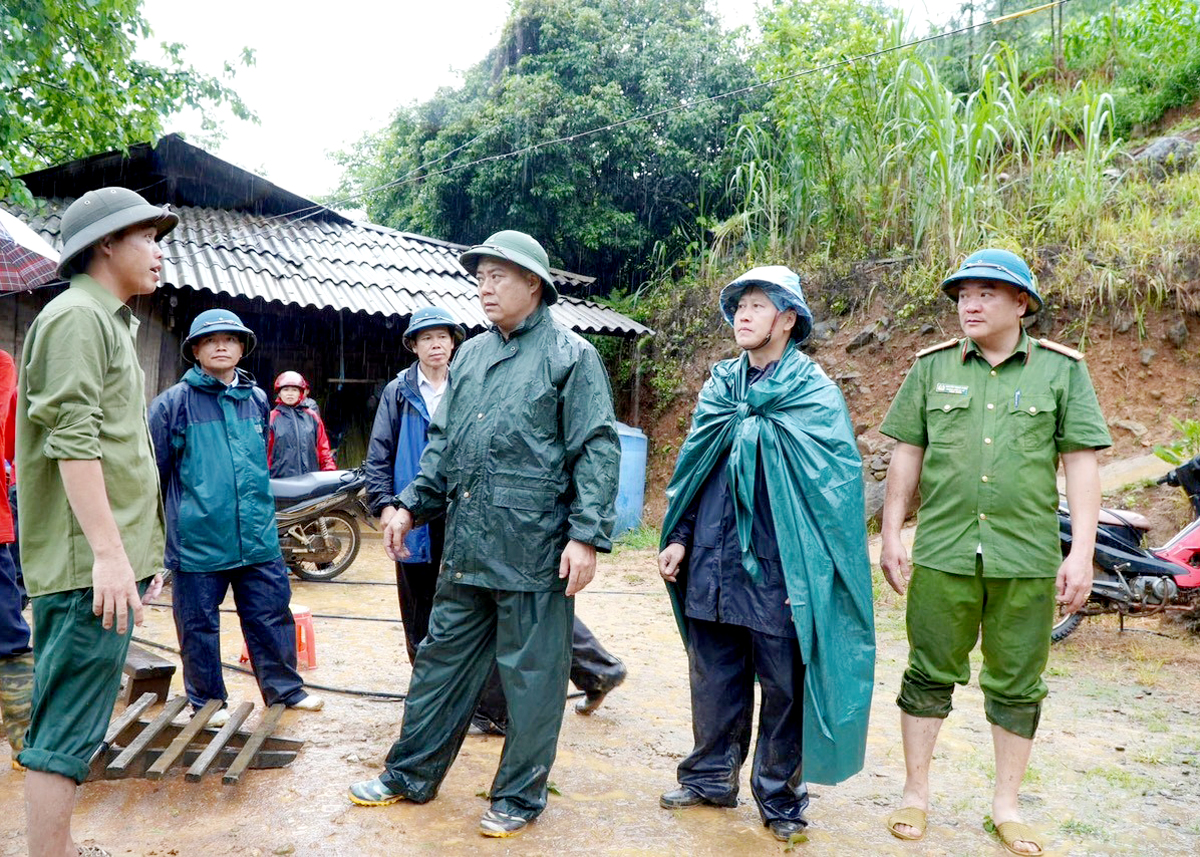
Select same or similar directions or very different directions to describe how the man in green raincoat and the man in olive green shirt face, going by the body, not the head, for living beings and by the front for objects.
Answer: very different directions

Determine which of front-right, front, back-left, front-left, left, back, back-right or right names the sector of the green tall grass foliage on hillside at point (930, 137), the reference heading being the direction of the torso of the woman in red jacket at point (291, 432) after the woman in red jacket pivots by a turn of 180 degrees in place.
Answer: right

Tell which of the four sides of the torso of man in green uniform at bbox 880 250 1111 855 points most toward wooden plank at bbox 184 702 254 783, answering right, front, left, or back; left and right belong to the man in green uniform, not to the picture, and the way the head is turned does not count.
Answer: right

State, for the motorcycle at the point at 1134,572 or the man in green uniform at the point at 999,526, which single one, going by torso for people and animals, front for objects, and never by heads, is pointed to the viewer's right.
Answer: the motorcycle

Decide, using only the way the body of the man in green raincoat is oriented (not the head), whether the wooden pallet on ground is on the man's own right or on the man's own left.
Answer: on the man's own right

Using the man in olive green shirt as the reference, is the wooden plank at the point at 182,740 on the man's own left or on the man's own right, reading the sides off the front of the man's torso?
on the man's own left

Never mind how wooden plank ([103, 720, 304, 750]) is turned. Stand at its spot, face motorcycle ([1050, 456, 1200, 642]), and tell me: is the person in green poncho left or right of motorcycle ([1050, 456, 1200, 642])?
right

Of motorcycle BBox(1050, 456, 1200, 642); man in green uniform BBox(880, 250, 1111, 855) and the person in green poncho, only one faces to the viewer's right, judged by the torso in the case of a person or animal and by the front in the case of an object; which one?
the motorcycle
